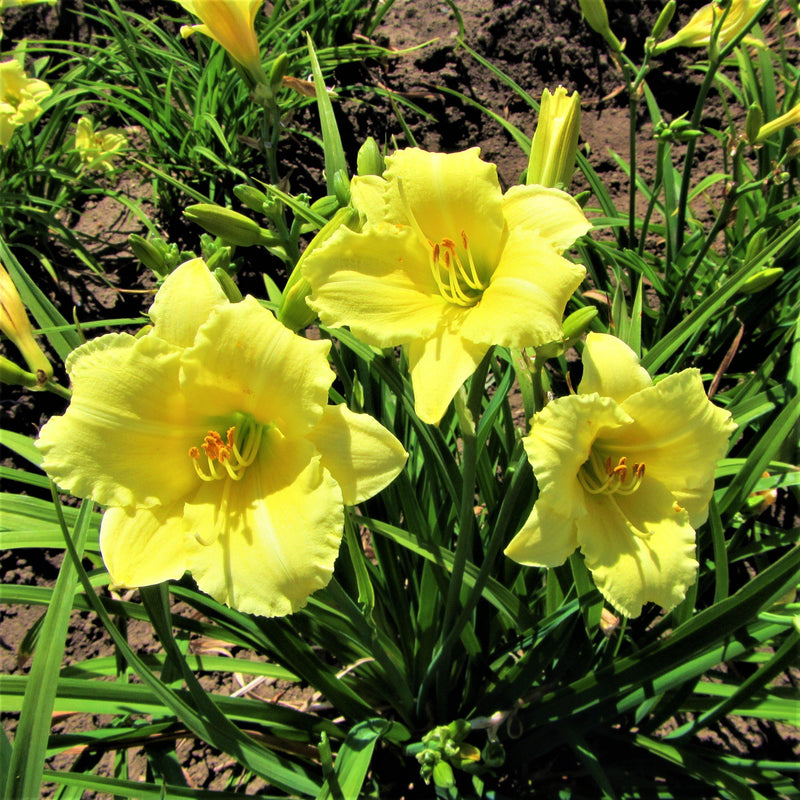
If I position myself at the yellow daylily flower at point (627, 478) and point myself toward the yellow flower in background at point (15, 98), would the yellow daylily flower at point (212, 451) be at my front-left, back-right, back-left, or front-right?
front-left

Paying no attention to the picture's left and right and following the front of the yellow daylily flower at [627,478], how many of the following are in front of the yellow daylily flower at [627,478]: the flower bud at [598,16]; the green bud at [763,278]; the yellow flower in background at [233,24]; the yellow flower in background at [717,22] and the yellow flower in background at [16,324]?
0

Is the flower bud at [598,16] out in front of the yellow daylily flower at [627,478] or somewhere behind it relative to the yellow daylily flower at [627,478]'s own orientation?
behind

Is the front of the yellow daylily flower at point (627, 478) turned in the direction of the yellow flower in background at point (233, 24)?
no

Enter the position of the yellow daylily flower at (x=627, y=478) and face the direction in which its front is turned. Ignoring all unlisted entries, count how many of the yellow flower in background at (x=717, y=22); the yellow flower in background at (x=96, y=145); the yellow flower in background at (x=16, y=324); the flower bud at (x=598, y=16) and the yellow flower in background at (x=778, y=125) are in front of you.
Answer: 0

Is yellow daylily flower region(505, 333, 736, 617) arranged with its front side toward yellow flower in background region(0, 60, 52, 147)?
no

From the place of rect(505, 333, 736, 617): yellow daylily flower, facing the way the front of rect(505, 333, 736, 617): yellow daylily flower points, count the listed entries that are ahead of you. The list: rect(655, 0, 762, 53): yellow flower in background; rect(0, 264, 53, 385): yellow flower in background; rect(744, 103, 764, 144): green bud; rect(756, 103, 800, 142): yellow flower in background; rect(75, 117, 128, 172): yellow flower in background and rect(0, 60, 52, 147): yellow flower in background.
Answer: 0

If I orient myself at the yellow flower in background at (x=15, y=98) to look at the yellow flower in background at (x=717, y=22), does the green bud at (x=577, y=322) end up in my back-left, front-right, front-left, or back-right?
front-right

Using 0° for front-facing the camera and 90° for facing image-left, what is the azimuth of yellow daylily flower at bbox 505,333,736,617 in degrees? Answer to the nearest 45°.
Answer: approximately 315°

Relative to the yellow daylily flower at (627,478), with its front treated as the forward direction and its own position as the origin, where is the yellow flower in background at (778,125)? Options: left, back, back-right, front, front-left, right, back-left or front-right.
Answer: back-left

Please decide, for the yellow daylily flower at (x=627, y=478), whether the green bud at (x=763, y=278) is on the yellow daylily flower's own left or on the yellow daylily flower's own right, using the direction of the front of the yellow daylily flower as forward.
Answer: on the yellow daylily flower's own left

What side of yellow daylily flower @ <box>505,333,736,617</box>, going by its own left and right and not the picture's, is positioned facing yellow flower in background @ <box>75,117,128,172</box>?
back
